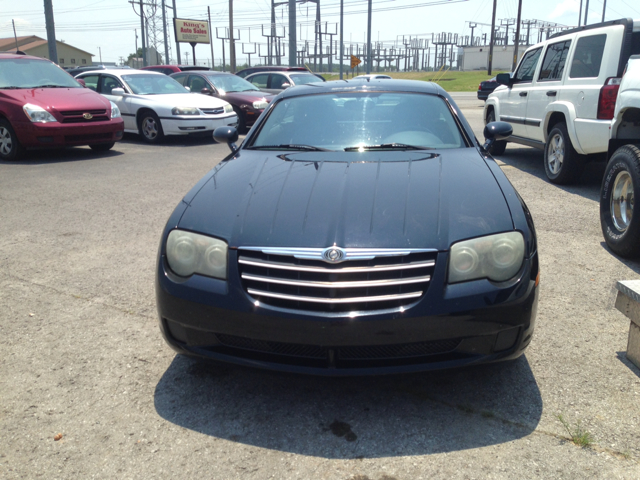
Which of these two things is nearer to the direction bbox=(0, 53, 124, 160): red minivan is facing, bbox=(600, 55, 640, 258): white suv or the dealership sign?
the white suv

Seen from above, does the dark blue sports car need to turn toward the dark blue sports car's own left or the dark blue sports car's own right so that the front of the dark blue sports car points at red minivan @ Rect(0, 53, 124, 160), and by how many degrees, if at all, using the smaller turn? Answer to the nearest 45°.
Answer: approximately 135° to the dark blue sports car's own right

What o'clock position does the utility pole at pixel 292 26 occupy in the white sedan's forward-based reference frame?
The utility pole is roughly at 8 o'clock from the white sedan.

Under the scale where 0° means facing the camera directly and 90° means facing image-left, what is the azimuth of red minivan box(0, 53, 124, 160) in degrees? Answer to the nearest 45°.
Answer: approximately 315°

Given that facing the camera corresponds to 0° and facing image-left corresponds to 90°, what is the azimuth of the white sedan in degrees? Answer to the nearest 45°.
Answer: approximately 315°

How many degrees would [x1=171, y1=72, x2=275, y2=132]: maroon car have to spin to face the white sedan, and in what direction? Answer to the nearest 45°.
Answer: approximately 90° to its right

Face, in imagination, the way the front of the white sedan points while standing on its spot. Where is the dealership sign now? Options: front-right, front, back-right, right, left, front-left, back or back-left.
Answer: back-left

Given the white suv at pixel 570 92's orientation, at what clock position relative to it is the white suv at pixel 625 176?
the white suv at pixel 625 176 is roughly at 7 o'clock from the white suv at pixel 570 92.

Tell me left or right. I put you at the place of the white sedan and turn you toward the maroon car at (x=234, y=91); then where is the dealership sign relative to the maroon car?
left

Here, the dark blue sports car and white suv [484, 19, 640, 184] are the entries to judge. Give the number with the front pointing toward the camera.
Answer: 1
